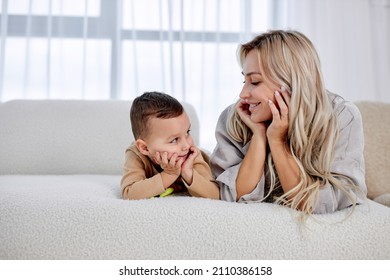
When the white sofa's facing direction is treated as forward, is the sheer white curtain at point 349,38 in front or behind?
behind

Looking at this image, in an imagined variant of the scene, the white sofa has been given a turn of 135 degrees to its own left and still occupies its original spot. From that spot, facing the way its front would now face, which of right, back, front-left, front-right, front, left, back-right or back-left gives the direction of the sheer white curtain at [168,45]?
front-left

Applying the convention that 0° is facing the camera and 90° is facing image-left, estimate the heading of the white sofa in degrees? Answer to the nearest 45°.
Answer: approximately 0°
